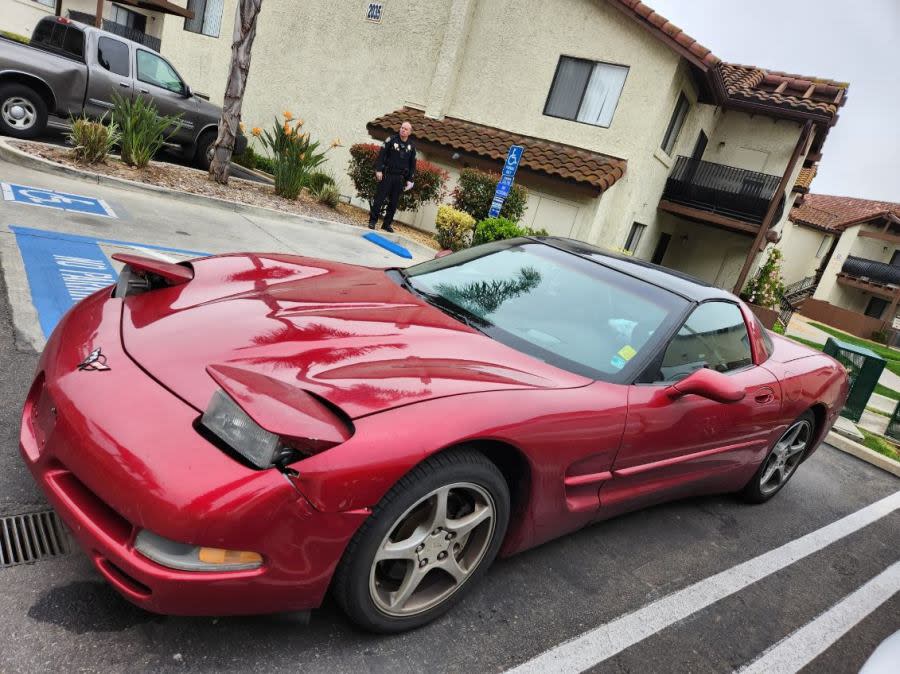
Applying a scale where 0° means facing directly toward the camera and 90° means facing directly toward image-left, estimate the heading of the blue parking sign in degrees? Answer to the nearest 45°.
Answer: approximately 0°

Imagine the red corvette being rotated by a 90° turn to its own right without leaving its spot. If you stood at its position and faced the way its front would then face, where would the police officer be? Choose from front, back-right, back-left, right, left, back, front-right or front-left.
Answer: front-right

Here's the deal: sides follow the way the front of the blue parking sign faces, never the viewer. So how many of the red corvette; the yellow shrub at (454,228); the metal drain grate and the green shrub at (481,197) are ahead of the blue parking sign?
2

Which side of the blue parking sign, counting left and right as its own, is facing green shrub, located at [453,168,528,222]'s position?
back

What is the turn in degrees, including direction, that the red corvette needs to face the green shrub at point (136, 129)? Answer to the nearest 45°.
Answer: approximately 90° to its right

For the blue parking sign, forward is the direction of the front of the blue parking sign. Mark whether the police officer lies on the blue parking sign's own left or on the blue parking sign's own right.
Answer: on the blue parking sign's own right

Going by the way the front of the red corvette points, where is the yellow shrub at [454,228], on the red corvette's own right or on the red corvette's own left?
on the red corvette's own right

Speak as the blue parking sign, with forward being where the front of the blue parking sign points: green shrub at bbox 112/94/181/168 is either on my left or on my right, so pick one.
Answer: on my right

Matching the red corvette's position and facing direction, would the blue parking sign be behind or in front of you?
behind

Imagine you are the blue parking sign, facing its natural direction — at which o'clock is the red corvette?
The red corvette is roughly at 12 o'clock from the blue parking sign.

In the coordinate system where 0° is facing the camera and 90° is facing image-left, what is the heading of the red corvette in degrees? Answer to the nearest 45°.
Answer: approximately 45°

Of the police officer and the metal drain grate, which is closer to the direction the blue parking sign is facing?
the metal drain grate
